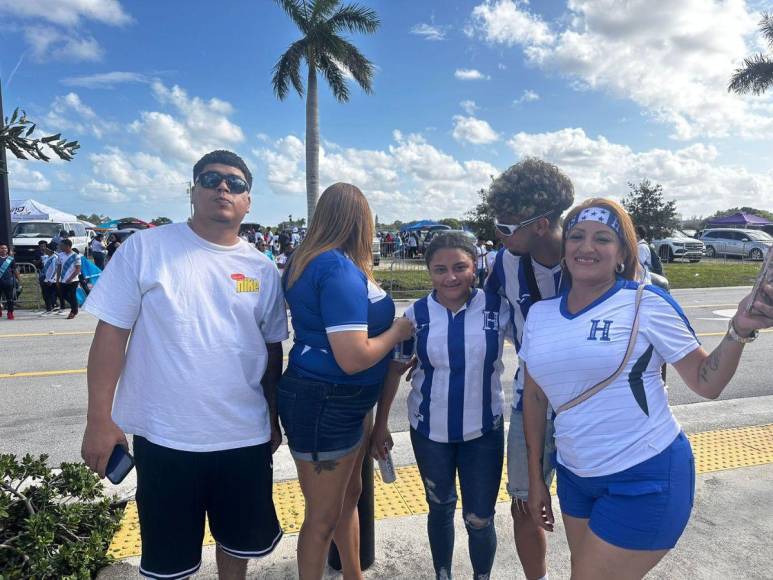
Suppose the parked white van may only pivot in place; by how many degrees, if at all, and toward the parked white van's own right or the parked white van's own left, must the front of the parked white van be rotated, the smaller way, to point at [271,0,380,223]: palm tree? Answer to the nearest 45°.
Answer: approximately 90° to the parked white van's own left

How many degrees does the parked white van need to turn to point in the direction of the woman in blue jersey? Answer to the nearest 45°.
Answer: approximately 45° to its left

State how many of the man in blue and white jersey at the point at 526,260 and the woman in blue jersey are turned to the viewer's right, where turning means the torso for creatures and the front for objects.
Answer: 1

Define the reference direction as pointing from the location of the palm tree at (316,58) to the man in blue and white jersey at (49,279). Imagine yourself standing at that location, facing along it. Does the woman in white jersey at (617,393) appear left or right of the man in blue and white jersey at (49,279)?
left

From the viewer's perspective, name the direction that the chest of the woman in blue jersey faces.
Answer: to the viewer's right

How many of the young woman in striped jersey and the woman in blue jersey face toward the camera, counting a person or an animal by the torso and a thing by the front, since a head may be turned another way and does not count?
1

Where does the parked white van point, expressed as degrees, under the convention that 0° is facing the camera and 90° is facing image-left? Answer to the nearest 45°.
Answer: approximately 45°

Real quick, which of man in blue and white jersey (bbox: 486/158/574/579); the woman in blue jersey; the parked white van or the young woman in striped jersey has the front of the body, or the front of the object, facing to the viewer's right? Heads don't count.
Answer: the woman in blue jersey

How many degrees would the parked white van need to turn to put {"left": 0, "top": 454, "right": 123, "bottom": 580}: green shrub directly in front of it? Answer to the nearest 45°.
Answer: approximately 45° to its left

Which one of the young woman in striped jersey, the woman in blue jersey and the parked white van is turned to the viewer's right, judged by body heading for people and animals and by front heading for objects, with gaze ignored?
the woman in blue jersey
